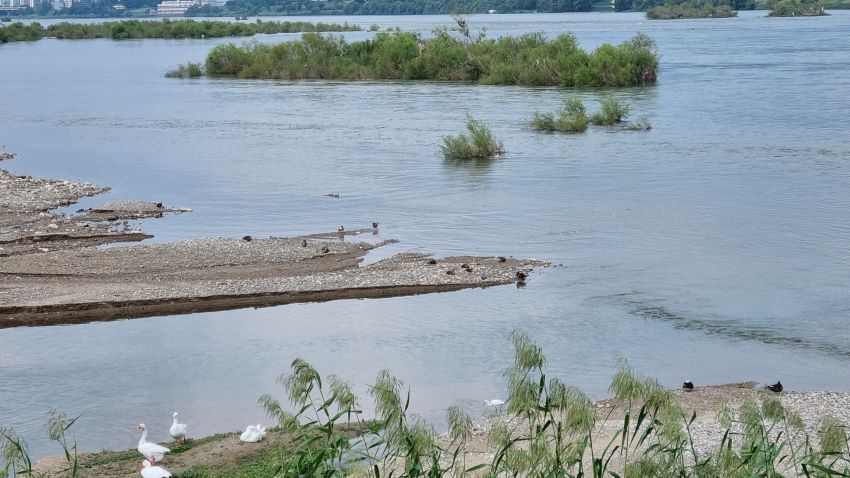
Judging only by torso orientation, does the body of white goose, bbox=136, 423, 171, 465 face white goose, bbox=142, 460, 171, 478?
no

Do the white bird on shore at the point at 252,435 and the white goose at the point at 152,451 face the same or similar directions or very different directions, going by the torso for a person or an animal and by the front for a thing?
same or similar directions

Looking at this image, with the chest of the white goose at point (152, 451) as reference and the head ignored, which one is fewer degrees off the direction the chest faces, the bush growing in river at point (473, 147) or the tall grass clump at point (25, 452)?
the tall grass clump

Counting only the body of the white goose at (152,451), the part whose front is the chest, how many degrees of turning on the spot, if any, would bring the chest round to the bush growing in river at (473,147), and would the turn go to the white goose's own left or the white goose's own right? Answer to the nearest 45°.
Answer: approximately 135° to the white goose's own right

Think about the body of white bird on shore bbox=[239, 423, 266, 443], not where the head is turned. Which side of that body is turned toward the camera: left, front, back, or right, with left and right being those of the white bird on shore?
left

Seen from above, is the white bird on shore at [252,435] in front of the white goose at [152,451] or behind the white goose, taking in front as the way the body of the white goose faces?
behind

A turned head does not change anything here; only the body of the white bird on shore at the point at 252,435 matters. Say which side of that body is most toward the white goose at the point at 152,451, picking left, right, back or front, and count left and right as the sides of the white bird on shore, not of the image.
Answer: front

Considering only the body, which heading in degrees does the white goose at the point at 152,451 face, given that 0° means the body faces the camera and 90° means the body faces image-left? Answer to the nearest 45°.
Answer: approximately 90°

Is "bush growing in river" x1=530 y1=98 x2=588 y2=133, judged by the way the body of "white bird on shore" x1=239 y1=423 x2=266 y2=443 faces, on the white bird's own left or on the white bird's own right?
on the white bird's own right

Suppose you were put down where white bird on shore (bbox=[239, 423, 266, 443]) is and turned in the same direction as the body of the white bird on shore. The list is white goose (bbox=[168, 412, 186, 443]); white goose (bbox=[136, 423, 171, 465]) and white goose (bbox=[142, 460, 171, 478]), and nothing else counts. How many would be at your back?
0
